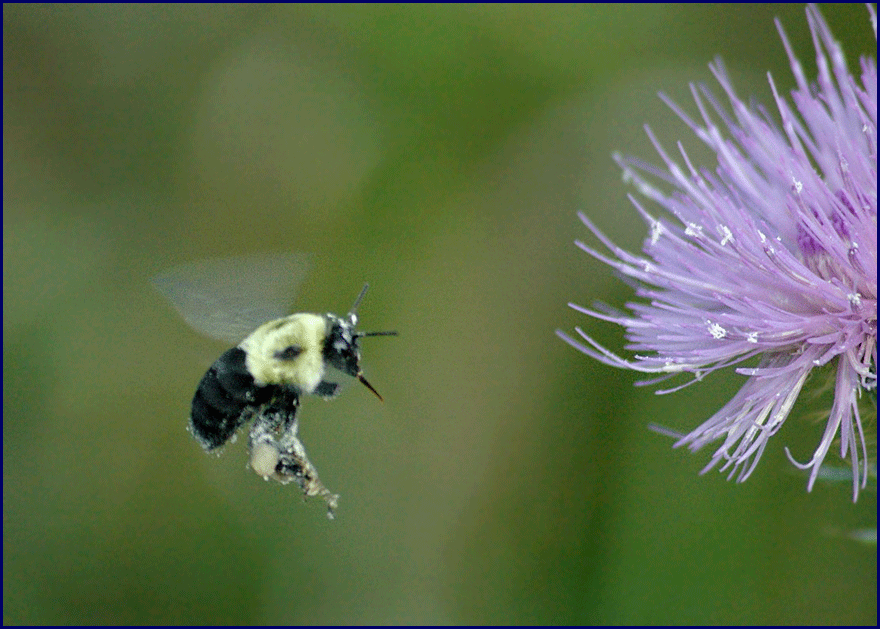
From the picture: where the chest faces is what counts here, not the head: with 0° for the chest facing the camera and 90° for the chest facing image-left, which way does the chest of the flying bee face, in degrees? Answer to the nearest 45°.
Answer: approximately 270°

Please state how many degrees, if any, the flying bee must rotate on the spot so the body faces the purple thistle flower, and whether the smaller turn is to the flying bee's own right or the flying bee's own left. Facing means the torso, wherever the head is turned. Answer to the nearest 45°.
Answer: approximately 45° to the flying bee's own right
